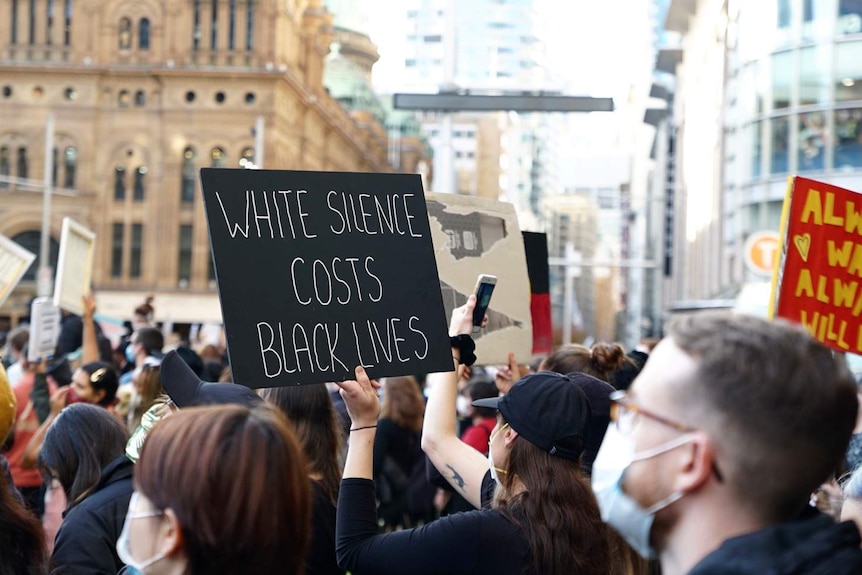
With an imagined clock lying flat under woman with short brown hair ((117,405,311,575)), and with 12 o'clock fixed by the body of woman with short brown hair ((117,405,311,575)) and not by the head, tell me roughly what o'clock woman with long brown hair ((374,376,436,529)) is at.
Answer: woman with long brown hair ((374,376,436,529)) is roughly at 2 o'clock from woman with short brown hair ((117,405,311,575)).

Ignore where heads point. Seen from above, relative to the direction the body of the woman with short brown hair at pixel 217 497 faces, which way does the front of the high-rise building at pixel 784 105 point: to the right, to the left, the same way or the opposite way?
to the left

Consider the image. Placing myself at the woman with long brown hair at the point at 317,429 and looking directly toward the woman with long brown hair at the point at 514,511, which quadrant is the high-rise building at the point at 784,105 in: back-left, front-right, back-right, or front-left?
back-left

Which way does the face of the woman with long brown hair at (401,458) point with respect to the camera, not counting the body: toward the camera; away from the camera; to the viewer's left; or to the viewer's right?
away from the camera

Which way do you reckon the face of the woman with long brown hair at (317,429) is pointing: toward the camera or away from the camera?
away from the camera

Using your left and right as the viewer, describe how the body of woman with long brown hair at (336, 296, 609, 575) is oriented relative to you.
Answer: facing away from the viewer and to the left of the viewer

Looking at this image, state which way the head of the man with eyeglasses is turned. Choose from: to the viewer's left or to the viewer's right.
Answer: to the viewer's left

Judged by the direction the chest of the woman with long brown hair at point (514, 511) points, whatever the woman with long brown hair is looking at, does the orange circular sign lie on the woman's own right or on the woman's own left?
on the woman's own right

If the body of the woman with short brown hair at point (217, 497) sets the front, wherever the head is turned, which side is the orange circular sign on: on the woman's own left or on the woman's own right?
on the woman's own right

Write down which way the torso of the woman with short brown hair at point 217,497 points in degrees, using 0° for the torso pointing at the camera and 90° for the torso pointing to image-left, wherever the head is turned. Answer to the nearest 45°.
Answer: approximately 135°

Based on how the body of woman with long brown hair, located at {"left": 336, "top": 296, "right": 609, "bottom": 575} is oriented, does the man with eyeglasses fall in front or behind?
behind

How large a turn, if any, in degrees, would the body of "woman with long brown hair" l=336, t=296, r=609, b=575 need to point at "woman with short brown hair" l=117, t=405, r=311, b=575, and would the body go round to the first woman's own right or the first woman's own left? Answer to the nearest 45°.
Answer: approximately 90° to the first woman's own left

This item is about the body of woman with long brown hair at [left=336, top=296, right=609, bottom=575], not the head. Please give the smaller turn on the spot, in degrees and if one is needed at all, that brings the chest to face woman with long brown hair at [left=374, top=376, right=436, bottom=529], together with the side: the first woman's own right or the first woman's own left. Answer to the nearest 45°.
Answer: approximately 45° to the first woman's own right
